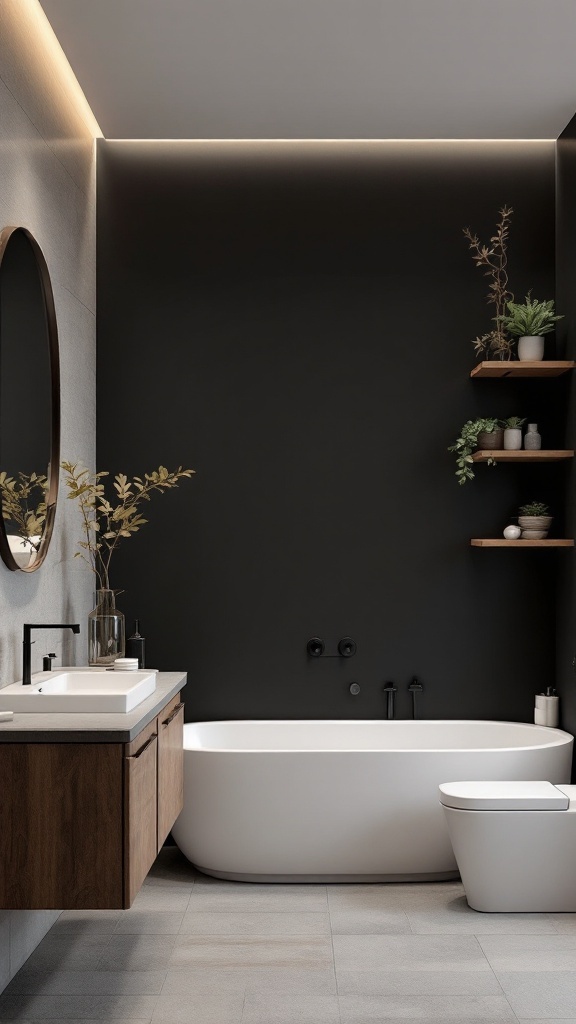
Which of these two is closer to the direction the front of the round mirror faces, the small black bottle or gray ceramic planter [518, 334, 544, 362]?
the gray ceramic planter

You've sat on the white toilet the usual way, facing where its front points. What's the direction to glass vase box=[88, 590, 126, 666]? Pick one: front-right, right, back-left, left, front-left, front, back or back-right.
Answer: front

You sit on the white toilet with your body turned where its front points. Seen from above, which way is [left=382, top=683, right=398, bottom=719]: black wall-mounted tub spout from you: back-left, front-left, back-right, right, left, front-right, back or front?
front-right

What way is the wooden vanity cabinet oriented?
to the viewer's right

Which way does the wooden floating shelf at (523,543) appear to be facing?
toward the camera

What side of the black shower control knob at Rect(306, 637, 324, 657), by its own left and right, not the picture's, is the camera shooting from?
front

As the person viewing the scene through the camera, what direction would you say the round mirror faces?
facing to the right of the viewer

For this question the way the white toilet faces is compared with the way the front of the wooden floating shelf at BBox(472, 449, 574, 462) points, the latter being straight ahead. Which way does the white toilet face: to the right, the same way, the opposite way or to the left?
to the right

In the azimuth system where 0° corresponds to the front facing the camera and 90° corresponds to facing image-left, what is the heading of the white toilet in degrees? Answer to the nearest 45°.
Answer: approximately 90°

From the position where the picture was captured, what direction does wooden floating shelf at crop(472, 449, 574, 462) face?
facing the viewer

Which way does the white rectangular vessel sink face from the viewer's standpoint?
to the viewer's right
